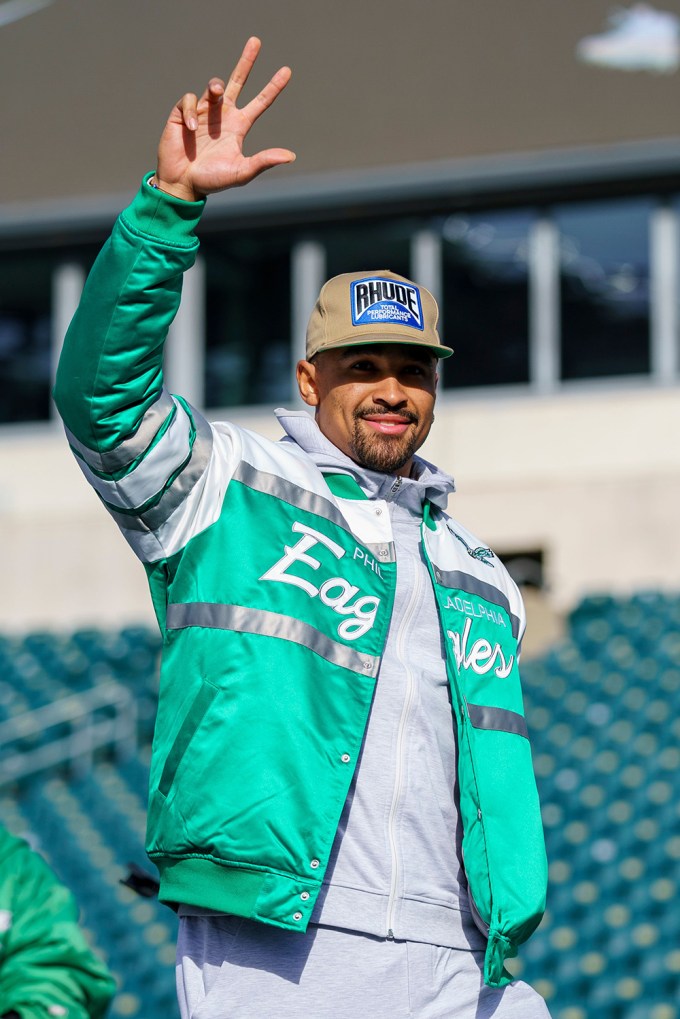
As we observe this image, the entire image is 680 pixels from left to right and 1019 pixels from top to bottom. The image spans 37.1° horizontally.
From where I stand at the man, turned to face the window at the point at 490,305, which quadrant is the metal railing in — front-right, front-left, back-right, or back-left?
front-left

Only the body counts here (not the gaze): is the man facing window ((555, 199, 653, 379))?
no

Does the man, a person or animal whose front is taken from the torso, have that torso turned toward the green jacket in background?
no

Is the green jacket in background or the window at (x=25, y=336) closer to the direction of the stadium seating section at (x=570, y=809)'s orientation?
the green jacket in background

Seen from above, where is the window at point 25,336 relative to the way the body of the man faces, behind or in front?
behind

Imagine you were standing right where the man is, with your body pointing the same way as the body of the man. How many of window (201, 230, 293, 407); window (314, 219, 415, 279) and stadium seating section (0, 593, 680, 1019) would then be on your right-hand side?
0

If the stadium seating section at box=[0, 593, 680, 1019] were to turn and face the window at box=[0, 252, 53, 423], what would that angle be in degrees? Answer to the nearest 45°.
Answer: approximately 135° to its right

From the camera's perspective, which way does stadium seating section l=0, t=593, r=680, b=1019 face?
toward the camera

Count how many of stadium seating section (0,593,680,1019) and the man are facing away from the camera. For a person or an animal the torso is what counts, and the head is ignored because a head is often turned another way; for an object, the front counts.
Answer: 0

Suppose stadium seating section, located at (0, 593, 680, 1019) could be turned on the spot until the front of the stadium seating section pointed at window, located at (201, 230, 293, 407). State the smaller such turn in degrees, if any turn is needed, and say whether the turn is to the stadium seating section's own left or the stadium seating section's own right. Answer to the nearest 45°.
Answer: approximately 135° to the stadium seating section's own right

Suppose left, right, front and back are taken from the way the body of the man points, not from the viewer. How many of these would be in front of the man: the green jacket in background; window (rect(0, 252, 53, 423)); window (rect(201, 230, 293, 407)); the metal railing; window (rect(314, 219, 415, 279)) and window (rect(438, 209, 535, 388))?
0

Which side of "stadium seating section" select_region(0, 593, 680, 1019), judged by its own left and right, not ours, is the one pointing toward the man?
front

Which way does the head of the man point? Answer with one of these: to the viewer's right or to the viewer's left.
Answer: to the viewer's right

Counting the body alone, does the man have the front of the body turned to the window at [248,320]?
no
